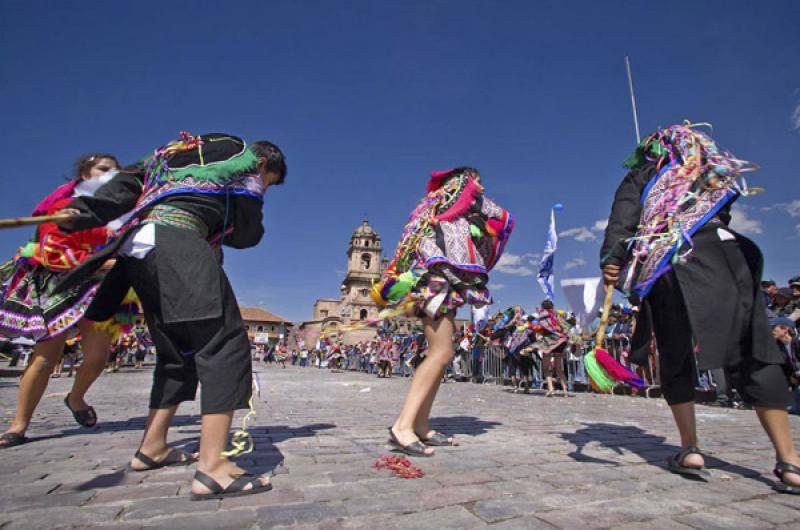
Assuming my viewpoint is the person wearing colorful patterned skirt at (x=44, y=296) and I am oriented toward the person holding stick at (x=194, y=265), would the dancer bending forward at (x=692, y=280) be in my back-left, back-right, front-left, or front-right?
front-left

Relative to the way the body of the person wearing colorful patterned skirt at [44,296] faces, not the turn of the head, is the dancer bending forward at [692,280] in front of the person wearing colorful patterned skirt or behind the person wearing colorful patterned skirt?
in front

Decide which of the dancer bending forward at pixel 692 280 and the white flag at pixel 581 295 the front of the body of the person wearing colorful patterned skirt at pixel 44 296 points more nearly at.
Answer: the dancer bending forward

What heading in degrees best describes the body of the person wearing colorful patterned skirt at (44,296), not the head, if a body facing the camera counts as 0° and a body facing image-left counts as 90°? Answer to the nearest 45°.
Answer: approximately 315°

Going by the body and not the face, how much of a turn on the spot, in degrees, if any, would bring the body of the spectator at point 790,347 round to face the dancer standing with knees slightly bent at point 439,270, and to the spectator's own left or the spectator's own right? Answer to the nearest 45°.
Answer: approximately 45° to the spectator's own left

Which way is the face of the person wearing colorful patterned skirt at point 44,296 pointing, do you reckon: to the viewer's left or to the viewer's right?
to the viewer's right

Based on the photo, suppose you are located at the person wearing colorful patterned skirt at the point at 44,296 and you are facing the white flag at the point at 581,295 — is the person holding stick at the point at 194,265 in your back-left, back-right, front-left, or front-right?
front-right

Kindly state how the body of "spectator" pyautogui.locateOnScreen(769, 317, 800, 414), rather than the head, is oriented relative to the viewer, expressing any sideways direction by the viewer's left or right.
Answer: facing the viewer and to the left of the viewer

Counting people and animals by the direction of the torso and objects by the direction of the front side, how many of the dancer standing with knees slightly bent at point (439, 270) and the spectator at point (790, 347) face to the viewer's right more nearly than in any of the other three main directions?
1

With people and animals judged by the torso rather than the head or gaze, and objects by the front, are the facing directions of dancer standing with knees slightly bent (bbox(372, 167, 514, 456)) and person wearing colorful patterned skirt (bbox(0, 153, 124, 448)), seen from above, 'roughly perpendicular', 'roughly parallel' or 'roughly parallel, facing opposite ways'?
roughly parallel

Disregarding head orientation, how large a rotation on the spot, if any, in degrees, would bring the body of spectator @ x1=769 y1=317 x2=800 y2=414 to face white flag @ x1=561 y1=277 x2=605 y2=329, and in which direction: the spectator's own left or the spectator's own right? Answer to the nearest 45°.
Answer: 0° — they already face it

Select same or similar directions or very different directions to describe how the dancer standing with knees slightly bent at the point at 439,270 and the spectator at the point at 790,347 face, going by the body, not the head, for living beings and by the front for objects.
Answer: very different directions

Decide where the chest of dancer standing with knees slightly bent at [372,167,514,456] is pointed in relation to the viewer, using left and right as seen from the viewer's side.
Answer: facing to the right of the viewer
